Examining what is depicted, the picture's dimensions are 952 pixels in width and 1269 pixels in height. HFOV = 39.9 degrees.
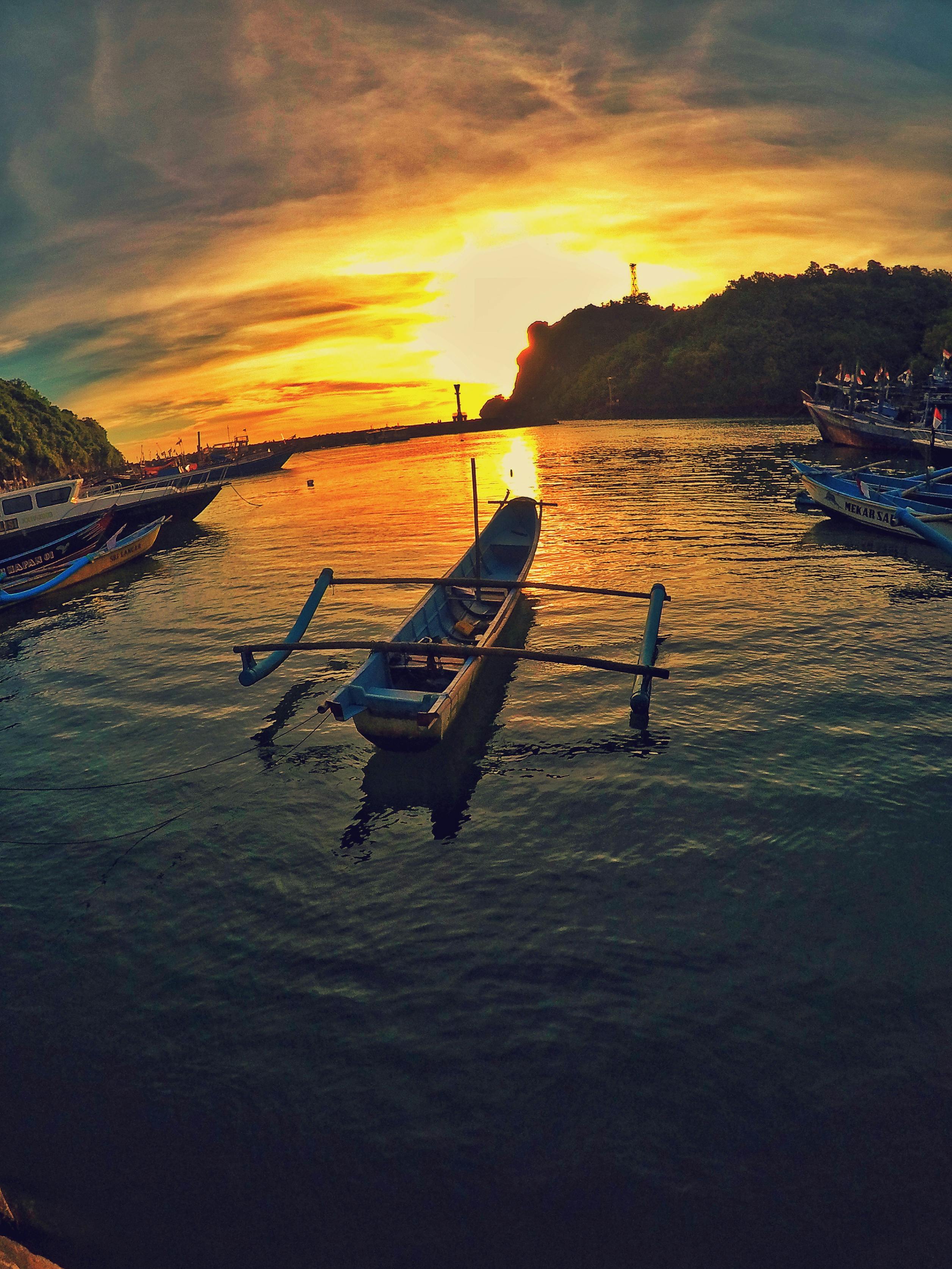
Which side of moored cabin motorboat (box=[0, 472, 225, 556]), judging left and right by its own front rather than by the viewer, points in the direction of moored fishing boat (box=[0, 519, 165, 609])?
right

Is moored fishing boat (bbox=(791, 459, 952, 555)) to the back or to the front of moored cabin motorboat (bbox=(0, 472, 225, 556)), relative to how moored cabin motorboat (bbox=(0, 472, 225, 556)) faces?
to the front

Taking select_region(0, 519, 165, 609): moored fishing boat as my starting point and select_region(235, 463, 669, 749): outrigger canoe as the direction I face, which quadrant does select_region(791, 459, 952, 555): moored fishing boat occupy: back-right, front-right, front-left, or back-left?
front-left

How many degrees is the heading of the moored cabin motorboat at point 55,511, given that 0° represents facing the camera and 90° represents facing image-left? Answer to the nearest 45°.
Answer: approximately 270°

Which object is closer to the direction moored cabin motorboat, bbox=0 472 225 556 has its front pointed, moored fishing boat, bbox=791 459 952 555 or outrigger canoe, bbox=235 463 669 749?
the moored fishing boat

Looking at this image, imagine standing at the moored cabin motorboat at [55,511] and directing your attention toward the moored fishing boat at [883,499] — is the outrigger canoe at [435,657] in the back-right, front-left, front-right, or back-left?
front-right

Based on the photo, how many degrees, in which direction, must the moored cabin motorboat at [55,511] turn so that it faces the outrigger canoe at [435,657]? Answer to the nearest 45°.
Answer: approximately 90° to its right
